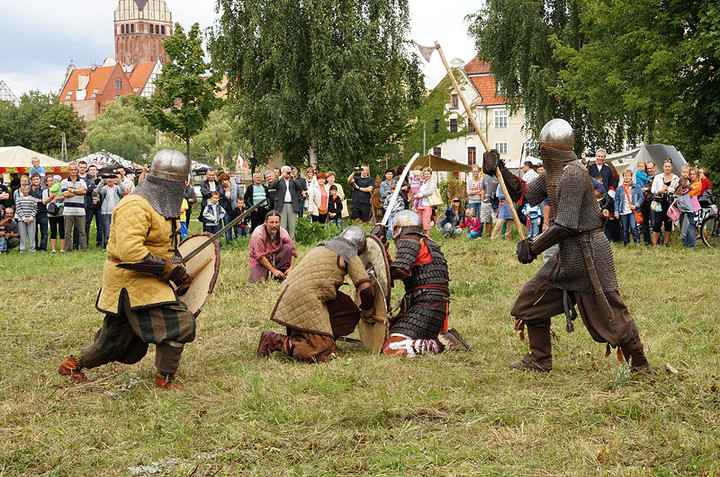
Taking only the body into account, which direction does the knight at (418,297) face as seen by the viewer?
to the viewer's left

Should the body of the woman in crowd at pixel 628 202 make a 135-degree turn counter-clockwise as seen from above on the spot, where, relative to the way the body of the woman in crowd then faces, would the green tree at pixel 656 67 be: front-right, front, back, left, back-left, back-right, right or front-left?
front-left

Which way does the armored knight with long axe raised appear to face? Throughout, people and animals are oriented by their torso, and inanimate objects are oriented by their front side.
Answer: to the viewer's left

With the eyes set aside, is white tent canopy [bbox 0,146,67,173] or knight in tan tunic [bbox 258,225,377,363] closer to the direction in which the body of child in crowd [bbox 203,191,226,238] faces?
the knight in tan tunic

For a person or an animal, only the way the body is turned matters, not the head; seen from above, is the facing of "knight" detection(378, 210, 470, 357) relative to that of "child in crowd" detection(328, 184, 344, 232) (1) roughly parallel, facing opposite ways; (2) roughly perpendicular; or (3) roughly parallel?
roughly perpendicular

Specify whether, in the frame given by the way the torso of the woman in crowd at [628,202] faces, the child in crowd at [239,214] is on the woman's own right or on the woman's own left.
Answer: on the woman's own right
